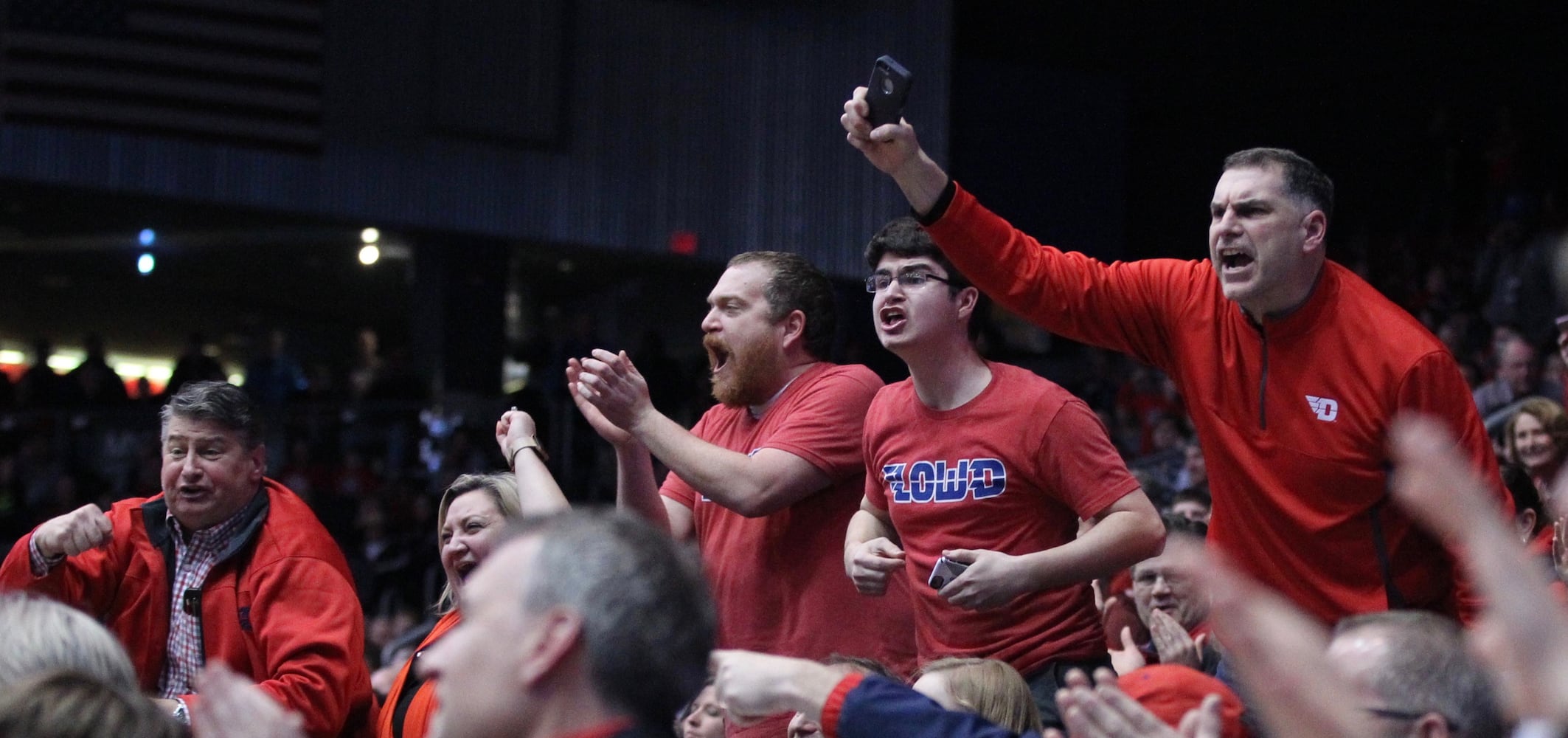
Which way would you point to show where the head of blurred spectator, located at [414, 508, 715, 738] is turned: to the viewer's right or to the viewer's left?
to the viewer's left

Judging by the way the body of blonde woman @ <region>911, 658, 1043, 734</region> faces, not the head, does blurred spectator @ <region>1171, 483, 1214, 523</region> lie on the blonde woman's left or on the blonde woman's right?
on the blonde woman's right

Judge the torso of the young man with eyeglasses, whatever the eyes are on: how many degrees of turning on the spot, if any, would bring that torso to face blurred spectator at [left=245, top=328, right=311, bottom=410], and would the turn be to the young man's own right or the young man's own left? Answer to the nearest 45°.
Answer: approximately 90° to the young man's own right

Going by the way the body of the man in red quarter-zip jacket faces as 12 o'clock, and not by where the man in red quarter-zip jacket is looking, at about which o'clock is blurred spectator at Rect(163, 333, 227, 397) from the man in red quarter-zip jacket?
The blurred spectator is roughly at 3 o'clock from the man in red quarter-zip jacket.

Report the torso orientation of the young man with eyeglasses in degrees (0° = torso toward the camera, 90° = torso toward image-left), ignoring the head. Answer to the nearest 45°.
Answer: approximately 45°

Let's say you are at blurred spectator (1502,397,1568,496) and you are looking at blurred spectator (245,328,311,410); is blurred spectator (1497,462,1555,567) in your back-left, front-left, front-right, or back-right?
back-left
